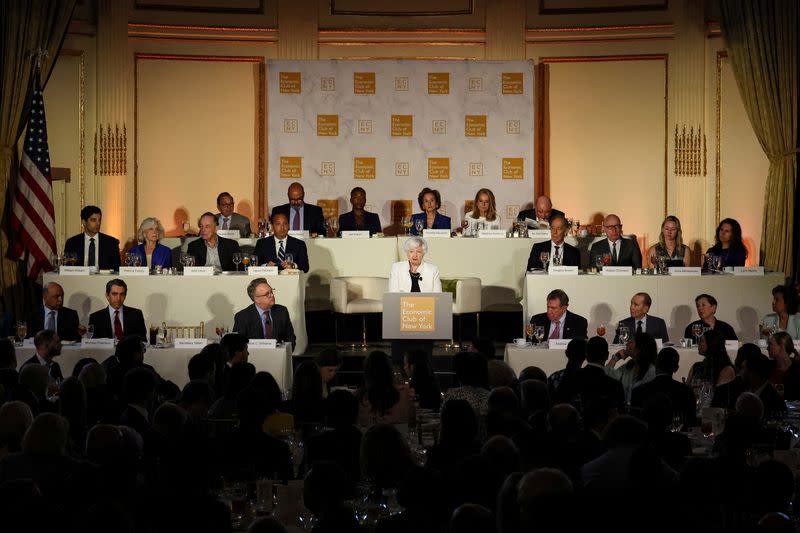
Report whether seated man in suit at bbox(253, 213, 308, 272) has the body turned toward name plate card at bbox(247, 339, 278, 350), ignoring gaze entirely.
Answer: yes

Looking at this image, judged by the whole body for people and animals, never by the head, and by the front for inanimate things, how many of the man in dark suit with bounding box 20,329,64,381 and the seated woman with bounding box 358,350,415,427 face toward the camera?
0

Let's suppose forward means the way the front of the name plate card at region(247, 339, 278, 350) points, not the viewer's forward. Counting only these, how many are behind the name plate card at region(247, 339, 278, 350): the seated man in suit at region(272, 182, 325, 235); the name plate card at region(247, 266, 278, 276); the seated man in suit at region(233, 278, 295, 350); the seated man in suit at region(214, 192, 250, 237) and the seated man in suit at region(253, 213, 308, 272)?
5

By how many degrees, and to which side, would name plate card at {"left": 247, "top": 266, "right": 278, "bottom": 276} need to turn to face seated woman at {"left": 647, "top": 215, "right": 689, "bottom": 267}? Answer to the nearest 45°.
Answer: approximately 90° to its left

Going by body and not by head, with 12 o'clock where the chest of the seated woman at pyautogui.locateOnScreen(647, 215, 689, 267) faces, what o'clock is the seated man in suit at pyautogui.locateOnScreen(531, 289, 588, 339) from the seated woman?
The seated man in suit is roughly at 1 o'clock from the seated woman.

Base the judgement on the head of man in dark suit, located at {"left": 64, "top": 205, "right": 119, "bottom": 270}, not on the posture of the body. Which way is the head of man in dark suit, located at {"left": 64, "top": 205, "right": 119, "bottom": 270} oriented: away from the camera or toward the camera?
toward the camera

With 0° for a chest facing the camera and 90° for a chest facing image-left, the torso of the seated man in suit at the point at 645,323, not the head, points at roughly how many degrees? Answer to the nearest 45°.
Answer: approximately 45°

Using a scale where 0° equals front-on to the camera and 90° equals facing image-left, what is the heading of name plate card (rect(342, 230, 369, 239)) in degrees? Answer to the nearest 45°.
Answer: approximately 0°

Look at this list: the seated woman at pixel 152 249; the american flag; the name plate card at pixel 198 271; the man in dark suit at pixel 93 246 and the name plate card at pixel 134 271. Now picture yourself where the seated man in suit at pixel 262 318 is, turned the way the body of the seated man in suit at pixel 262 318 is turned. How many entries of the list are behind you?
5

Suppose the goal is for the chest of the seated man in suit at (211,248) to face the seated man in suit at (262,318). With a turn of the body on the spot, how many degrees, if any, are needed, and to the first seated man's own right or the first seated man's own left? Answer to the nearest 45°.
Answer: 0° — they already face them

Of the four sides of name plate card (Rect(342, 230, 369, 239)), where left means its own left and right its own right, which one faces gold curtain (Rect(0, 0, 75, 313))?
right

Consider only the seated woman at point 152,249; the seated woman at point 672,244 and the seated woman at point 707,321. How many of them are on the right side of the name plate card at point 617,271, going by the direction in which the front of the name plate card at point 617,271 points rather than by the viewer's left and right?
1

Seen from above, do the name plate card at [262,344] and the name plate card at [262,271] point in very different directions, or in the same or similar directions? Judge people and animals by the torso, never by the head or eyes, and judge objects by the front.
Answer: same or similar directions

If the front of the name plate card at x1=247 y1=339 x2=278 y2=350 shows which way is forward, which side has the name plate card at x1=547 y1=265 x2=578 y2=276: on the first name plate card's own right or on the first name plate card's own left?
on the first name plate card's own left

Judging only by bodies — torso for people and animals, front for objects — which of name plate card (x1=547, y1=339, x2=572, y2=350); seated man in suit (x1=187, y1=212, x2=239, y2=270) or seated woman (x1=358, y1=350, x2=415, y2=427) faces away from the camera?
the seated woman

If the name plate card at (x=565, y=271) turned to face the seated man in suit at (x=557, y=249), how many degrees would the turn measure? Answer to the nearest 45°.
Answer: approximately 180°
